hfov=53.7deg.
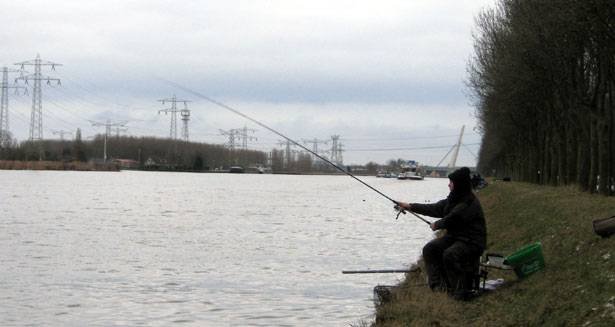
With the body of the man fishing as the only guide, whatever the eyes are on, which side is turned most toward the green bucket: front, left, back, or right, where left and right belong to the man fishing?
back

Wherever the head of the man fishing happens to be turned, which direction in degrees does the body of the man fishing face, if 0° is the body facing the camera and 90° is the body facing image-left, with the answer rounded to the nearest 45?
approximately 90°
